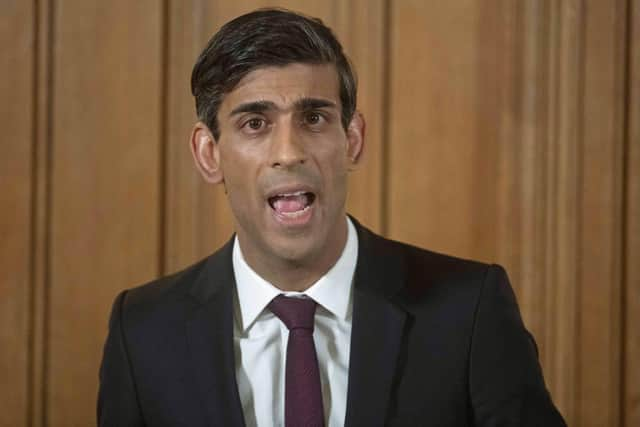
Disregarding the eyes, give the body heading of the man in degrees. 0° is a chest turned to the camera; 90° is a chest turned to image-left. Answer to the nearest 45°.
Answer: approximately 0°
